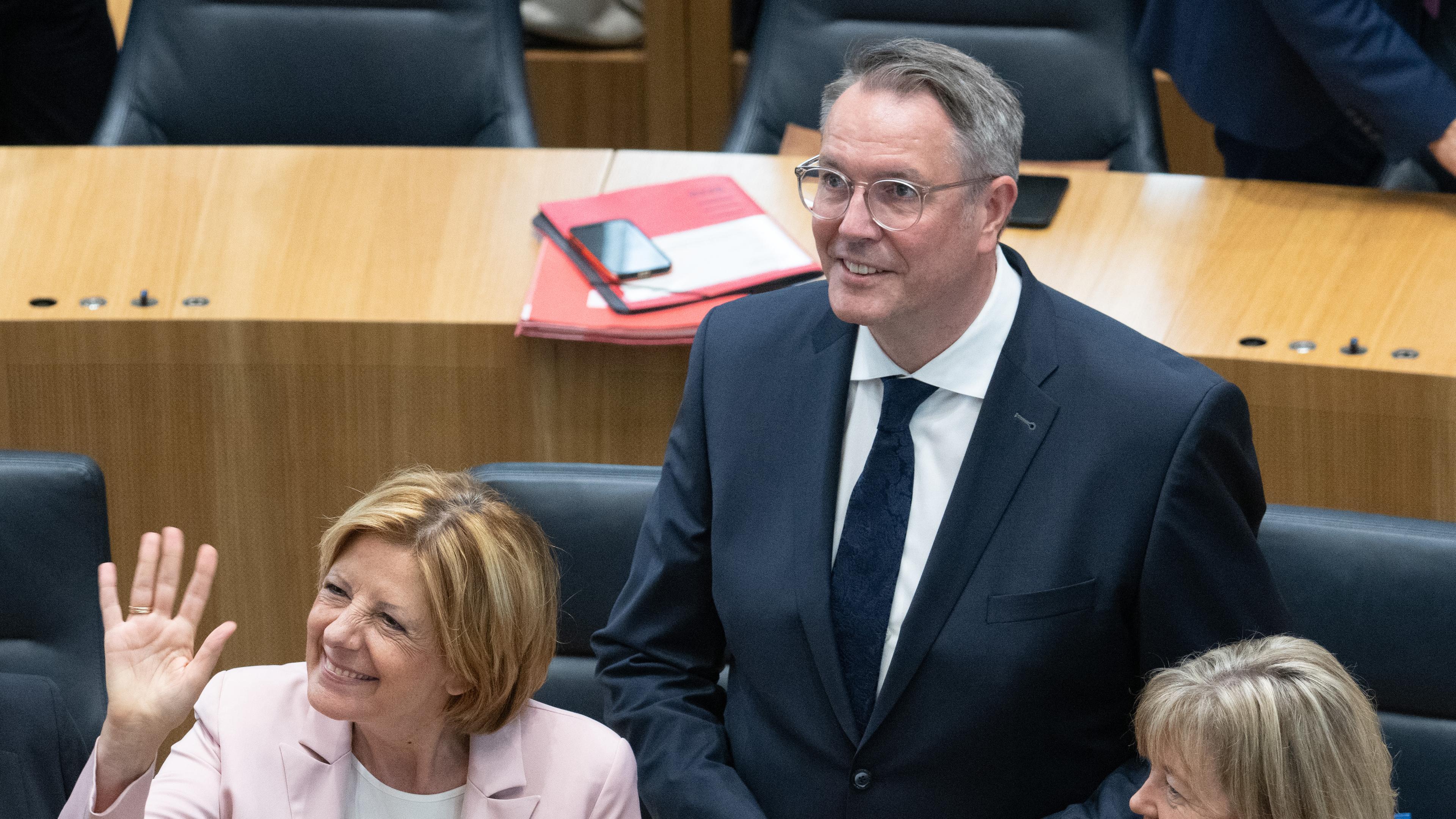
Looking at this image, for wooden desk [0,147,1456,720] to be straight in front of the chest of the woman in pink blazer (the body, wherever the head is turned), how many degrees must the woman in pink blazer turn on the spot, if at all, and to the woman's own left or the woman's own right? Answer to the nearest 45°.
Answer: approximately 180°

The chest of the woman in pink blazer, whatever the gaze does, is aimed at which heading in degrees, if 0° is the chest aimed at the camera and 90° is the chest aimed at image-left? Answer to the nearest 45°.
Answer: approximately 0°

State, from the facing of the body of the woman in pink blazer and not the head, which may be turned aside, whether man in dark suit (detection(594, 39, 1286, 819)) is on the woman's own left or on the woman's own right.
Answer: on the woman's own left

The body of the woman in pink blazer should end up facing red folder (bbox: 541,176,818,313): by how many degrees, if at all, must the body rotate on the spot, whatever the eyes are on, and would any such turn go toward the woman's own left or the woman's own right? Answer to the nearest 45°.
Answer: approximately 135° to the woman's own left

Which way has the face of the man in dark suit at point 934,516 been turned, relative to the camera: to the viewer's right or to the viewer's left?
to the viewer's left

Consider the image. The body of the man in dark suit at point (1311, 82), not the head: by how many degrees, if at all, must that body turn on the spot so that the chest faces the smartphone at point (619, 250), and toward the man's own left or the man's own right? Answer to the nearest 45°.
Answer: approximately 135° to the man's own right
